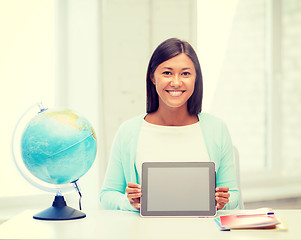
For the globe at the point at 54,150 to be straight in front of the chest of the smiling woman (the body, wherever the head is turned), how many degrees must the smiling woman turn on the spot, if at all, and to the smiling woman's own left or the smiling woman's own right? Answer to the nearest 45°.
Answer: approximately 45° to the smiling woman's own right

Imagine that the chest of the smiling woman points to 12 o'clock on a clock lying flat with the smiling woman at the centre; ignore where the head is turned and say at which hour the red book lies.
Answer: The red book is roughly at 11 o'clock from the smiling woman.

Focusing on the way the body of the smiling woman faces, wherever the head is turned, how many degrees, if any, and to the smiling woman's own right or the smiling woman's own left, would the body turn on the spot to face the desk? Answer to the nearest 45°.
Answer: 0° — they already face it

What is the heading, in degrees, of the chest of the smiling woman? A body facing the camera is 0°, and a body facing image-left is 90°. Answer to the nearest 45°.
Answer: approximately 0°
